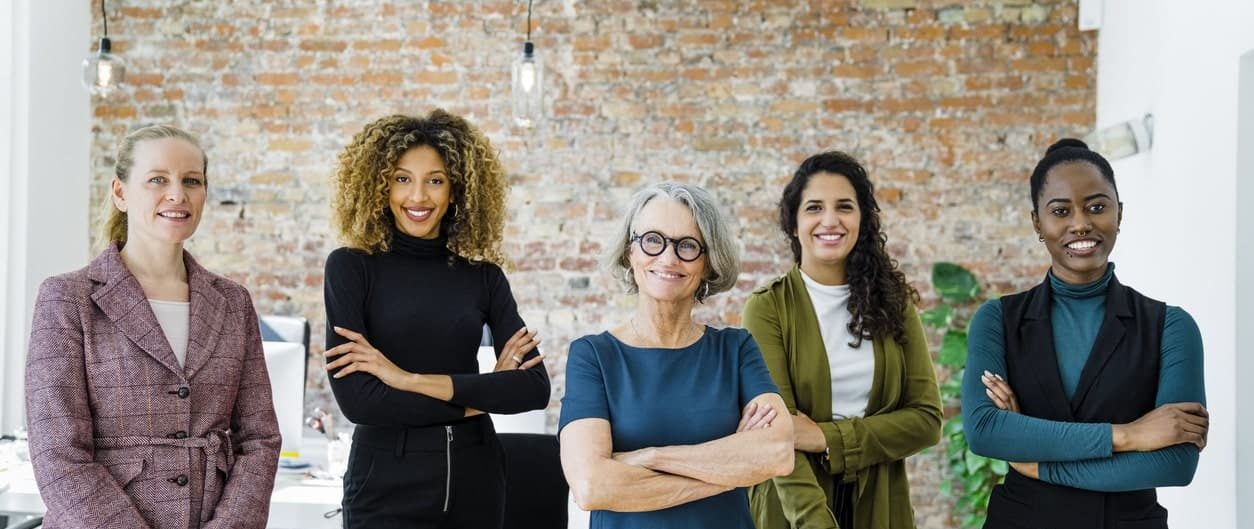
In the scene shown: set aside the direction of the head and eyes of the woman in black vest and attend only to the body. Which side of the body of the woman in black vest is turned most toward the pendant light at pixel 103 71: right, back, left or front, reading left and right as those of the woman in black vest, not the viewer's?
right

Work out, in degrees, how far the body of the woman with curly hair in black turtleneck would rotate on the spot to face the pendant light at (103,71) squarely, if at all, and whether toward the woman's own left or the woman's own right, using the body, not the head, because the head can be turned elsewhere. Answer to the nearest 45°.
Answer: approximately 135° to the woman's own right

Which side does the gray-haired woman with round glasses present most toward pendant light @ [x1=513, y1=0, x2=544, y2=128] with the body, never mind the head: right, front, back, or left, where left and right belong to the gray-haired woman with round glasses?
back

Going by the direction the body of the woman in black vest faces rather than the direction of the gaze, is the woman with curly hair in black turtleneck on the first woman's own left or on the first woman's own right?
on the first woman's own right

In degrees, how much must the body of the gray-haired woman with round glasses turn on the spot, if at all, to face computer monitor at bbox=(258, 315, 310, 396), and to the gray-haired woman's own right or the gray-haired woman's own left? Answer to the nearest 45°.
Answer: approximately 135° to the gray-haired woman's own right

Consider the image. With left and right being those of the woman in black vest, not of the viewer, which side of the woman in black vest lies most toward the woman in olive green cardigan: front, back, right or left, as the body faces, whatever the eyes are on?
right
